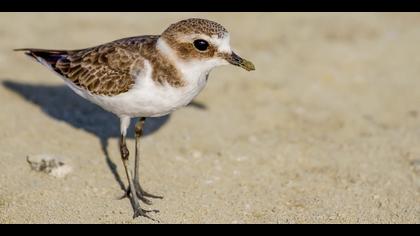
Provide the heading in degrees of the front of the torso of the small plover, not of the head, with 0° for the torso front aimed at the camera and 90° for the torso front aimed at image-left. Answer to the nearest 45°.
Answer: approximately 270°
